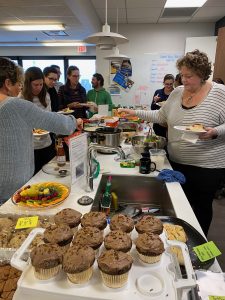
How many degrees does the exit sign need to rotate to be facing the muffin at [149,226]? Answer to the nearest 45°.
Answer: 0° — it already faces it

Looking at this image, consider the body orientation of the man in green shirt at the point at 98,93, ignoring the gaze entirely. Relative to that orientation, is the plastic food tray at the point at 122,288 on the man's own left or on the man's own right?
on the man's own left

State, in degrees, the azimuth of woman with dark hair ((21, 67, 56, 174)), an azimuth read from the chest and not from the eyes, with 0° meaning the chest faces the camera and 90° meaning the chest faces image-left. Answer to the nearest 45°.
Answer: approximately 315°

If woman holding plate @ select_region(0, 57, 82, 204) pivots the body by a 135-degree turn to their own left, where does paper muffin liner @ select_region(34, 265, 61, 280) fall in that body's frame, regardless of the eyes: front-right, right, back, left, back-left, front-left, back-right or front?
left

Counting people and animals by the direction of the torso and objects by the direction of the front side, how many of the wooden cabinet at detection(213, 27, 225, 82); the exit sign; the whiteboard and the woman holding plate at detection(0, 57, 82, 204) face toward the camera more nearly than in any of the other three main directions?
2

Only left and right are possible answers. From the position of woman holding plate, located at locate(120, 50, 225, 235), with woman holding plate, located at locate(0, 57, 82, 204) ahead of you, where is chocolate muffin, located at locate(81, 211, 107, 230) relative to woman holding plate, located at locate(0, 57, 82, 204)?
left

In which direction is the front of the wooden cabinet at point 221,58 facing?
to the viewer's left

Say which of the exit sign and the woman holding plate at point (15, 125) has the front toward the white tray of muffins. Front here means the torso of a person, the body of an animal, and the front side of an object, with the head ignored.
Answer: the exit sign

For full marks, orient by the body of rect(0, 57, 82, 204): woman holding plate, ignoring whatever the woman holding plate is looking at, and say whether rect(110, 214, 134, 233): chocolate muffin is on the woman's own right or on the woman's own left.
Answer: on the woman's own right

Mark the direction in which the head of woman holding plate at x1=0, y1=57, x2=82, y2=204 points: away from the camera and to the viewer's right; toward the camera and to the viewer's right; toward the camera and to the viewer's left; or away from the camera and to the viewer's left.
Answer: away from the camera and to the viewer's right

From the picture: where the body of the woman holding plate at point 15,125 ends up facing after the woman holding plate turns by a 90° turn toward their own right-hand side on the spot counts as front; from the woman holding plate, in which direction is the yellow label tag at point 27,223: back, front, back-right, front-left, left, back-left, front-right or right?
front-right

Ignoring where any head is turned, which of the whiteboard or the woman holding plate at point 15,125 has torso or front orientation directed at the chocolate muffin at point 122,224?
the whiteboard
